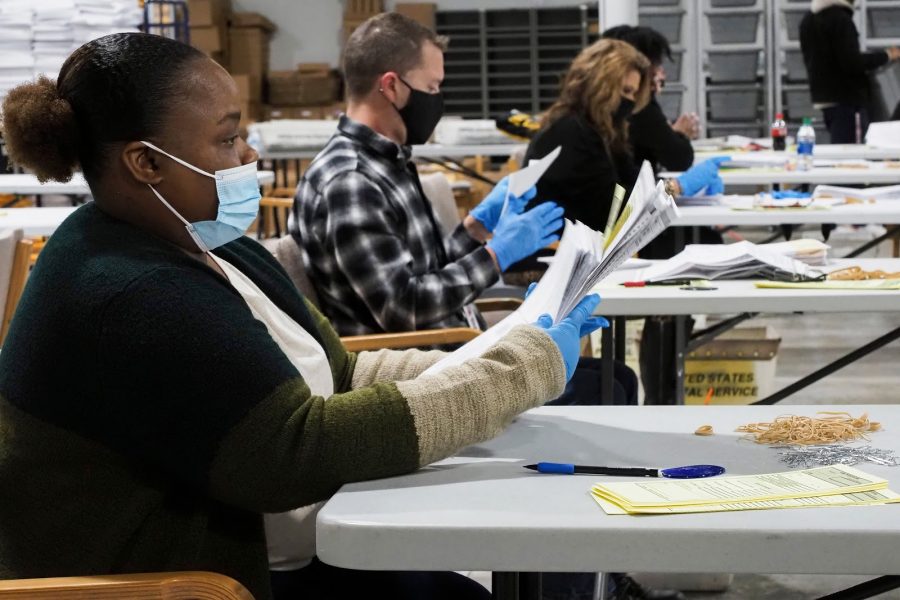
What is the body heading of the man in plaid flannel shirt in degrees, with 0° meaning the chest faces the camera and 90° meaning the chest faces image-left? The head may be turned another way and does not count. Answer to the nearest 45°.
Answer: approximately 270°

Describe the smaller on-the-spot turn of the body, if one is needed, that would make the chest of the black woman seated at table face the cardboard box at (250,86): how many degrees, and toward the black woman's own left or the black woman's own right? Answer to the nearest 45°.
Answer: approximately 90° to the black woman's own left

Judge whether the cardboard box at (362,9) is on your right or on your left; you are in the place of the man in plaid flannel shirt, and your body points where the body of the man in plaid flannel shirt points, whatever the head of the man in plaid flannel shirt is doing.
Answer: on your left

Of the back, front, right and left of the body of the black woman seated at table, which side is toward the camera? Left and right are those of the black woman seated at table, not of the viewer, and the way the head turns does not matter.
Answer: right

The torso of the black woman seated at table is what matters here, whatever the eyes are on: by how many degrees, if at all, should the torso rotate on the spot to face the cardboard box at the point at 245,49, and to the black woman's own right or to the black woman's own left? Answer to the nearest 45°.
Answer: approximately 90° to the black woman's own left

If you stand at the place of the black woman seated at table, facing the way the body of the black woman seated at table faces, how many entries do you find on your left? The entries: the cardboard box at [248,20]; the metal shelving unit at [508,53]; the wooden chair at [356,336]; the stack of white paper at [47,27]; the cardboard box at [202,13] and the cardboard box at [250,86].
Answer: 6

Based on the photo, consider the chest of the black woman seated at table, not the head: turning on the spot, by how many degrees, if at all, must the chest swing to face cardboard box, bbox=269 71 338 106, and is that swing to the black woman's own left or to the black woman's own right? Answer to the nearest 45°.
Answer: approximately 90° to the black woman's own left

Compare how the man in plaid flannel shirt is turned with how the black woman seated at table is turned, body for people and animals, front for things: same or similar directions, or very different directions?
same or similar directions

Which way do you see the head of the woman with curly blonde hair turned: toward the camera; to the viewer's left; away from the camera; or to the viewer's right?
to the viewer's right

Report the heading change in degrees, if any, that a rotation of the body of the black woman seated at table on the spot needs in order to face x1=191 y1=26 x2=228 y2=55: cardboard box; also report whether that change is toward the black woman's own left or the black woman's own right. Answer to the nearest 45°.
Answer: approximately 90° to the black woman's own left

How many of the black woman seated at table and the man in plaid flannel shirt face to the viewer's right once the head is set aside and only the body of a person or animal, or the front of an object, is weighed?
2

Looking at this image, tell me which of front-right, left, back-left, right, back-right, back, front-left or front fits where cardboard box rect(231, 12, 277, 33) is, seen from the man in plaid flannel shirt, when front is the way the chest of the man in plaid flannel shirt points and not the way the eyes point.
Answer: left
